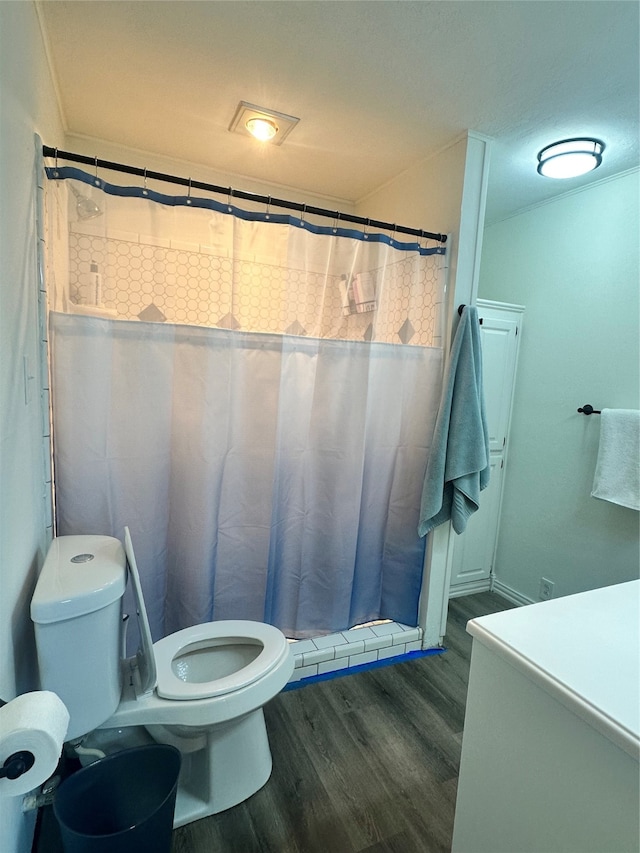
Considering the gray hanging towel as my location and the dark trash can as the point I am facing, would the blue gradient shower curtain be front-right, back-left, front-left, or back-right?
front-right

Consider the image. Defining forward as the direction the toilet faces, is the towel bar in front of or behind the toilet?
in front

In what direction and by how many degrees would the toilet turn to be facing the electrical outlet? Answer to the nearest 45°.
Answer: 0° — it already faces it

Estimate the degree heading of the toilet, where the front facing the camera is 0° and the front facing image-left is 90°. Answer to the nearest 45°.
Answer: approximately 270°

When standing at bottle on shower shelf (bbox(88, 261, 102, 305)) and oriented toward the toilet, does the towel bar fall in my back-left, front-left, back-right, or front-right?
front-left

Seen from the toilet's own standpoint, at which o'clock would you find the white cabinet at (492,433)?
The white cabinet is roughly at 11 o'clock from the toilet.

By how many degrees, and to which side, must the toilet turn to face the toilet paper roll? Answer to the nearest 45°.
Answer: approximately 90° to its right
